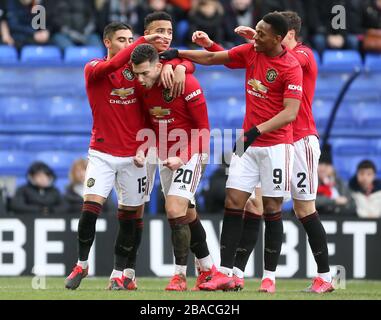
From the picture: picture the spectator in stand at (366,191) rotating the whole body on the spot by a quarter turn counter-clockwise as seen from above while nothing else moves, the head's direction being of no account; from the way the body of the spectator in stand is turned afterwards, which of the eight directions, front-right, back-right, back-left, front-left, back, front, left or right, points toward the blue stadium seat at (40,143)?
back

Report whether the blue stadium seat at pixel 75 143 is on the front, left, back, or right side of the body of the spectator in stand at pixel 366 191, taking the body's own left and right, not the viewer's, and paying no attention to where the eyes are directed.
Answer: right

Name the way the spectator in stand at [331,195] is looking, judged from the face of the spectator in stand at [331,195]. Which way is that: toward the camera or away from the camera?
toward the camera

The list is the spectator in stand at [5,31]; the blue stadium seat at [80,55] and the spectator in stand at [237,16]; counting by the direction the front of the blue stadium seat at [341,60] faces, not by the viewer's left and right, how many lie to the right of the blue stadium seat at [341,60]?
3

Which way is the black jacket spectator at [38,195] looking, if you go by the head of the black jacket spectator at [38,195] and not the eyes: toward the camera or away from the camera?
toward the camera

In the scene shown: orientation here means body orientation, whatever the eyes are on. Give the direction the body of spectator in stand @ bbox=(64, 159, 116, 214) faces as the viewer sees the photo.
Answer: toward the camera

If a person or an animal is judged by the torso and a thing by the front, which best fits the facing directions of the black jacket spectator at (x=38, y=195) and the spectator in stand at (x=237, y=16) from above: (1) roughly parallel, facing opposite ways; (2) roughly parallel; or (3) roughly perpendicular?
roughly parallel

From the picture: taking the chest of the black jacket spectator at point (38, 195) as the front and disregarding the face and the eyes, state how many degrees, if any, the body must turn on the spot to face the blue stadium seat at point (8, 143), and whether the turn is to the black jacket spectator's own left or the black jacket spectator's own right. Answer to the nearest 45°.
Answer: approximately 180°

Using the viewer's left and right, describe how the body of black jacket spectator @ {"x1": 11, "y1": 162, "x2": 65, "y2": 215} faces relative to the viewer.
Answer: facing the viewer

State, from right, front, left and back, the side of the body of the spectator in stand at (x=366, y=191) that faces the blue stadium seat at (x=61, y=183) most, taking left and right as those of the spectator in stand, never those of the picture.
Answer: right

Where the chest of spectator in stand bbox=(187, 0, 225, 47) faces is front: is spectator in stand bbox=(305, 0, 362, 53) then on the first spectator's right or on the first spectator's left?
on the first spectator's left

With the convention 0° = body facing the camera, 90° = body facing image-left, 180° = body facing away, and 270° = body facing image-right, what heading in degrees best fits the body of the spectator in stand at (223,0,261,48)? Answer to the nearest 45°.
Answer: approximately 0°
